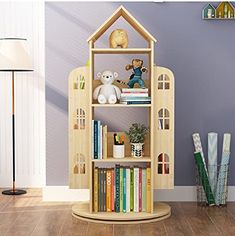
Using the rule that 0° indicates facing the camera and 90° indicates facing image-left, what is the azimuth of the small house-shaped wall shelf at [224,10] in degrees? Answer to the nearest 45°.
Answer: approximately 0°

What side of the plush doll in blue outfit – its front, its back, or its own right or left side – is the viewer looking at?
front

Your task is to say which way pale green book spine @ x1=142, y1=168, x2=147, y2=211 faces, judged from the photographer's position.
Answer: facing the viewer

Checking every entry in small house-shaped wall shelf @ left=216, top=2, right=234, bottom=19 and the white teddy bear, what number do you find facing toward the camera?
2

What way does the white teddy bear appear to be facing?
toward the camera

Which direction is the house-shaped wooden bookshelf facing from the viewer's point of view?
toward the camera
